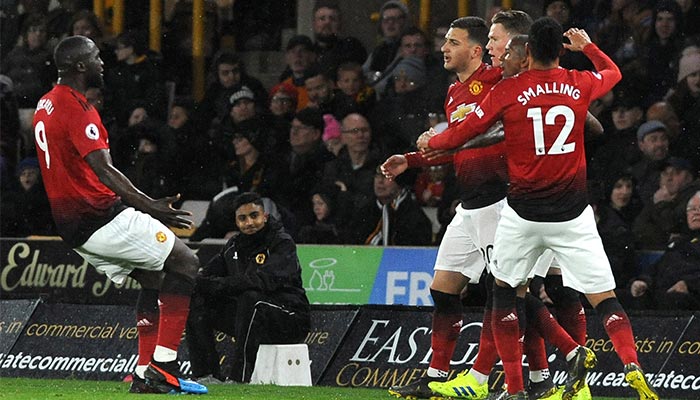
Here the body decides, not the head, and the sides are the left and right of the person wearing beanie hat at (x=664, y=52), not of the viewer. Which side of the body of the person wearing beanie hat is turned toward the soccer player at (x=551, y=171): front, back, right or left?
front

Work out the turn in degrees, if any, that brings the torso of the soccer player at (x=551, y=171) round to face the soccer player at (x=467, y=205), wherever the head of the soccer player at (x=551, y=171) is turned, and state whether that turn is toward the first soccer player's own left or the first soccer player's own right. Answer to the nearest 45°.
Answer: approximately 45° to the first soccer player's own left

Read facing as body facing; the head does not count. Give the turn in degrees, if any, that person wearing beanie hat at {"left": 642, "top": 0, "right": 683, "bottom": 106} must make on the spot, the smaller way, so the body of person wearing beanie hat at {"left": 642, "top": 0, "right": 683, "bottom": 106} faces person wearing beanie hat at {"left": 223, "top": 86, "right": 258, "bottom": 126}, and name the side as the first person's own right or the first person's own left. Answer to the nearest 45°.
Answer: approximately 90° to the first person's own right

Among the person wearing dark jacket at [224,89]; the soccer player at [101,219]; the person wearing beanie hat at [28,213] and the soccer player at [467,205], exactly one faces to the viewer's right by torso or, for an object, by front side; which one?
the soccer player at [101,219]

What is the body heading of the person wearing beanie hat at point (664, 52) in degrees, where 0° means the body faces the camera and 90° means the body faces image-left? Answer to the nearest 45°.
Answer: approximately 0°

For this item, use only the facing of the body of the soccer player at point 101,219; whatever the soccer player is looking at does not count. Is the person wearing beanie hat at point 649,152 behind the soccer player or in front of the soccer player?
in front

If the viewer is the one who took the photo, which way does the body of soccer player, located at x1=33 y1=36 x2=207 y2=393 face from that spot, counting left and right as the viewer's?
facing to the right of the viewer

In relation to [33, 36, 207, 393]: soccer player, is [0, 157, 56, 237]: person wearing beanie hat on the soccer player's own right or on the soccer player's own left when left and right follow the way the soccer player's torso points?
on the soccer player's own left
